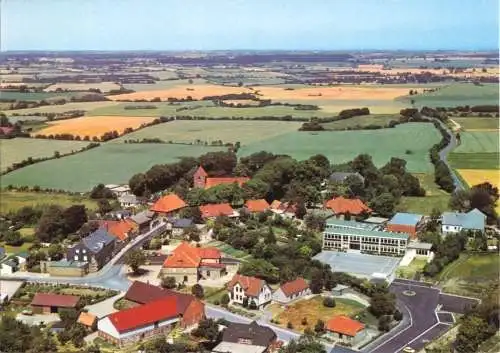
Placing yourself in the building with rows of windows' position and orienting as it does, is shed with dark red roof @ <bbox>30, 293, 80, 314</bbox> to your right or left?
on your right

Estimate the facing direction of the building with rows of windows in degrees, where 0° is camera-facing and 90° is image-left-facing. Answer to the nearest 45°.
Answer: approximately 0°

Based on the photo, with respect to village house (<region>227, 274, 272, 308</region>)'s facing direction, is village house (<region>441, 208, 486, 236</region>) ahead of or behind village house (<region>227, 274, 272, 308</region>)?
behind

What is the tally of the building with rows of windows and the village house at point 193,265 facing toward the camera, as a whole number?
2

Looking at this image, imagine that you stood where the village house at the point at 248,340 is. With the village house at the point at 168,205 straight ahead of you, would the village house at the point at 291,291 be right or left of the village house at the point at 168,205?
right

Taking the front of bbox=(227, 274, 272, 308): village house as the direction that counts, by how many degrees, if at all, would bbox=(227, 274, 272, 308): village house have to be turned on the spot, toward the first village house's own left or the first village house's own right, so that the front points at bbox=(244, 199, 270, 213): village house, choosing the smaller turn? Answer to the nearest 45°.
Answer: approximately 135° to the first village house's own right

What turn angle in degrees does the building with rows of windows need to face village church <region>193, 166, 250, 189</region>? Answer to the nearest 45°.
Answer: approximately 135° to its right

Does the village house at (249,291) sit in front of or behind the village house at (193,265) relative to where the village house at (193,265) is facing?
in front

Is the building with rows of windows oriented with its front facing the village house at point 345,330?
yes

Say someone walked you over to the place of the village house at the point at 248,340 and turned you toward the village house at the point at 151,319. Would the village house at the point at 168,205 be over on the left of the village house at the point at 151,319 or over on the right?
right

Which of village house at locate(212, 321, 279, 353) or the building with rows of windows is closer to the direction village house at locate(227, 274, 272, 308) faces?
the village house

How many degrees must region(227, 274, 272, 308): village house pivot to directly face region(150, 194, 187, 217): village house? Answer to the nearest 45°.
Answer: approximately 135° to its right

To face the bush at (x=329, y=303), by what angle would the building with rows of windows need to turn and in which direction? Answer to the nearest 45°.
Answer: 0° — it already faces it

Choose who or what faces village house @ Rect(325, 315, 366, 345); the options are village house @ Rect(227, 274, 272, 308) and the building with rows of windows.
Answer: the building with rows of windows

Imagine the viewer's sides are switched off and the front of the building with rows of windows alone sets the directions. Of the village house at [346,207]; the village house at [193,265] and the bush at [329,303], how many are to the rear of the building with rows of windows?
1

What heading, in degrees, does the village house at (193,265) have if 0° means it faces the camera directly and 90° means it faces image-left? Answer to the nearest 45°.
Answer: approximately 0°
